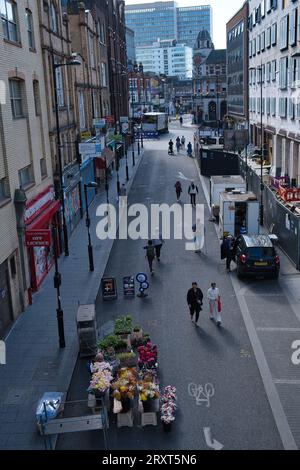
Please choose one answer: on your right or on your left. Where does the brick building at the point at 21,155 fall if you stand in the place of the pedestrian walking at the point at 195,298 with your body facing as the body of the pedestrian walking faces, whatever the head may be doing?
on your right

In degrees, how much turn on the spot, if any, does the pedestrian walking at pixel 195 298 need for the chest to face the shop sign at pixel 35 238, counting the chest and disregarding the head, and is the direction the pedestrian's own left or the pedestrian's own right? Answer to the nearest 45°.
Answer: approximately 90° to the pedestrian's own right

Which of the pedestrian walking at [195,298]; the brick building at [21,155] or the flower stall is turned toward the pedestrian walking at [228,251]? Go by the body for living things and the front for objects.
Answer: the brick building

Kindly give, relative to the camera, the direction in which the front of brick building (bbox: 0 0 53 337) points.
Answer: facing to the right of the viewer
